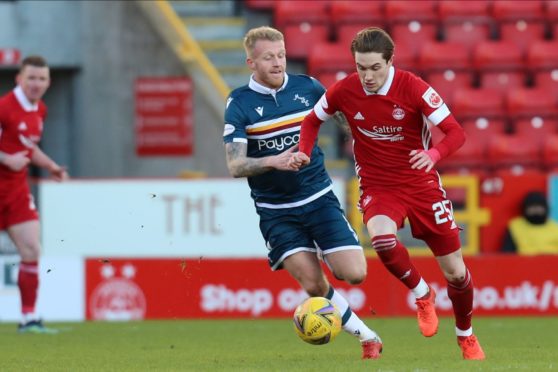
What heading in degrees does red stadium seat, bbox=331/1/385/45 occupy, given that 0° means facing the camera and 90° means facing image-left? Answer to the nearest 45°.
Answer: approximately 0°

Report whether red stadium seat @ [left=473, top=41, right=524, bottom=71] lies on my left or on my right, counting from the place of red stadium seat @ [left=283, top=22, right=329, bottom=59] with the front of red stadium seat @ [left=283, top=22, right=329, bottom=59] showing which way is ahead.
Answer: on my left

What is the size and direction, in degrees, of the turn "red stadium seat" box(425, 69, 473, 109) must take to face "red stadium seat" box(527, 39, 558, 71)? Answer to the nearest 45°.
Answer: approximately 90° to its left

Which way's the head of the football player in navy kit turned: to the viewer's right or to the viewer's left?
to the viewer's right

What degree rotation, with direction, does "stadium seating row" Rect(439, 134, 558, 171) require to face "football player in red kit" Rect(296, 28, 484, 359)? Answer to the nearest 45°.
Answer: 0° — it already faces them

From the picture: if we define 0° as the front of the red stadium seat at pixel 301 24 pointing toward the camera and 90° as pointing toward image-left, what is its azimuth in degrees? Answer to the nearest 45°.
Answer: approximately 0°
